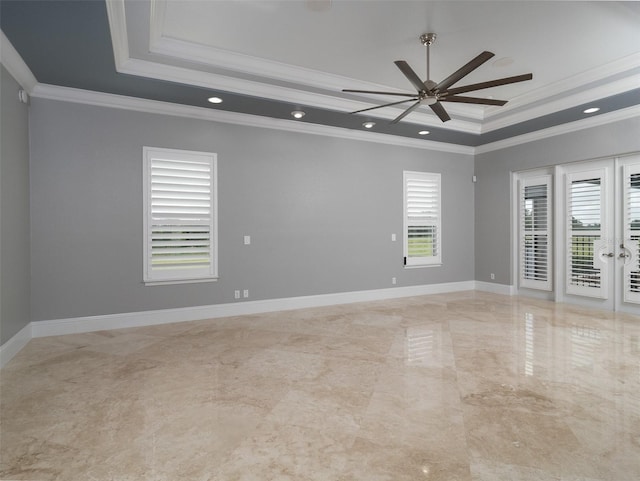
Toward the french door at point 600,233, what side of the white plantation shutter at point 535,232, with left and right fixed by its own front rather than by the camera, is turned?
left

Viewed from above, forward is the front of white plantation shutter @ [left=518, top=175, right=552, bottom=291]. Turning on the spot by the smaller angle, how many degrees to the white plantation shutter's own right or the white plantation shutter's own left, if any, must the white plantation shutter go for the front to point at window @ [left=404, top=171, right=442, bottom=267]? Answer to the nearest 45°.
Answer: approximately 45° to the white plantation shutter's own right

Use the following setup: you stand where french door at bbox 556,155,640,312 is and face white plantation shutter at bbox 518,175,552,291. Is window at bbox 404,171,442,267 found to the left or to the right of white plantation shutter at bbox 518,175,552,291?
left

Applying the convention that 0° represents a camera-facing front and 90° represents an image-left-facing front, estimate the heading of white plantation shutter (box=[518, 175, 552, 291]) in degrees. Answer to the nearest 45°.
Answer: approximately 45°

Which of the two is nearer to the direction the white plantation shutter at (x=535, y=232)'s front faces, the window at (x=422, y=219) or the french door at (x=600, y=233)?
the window
